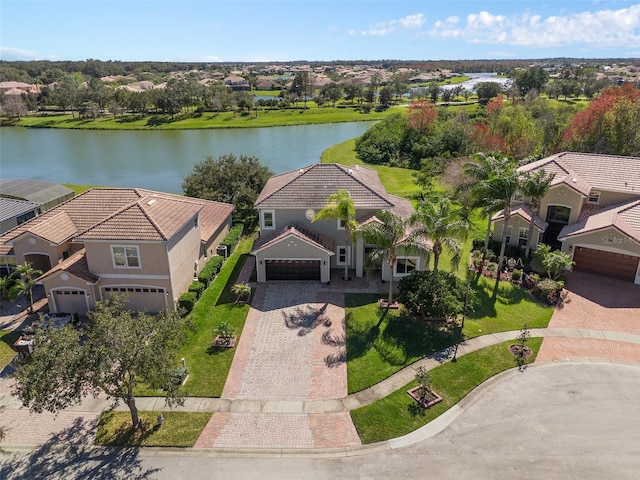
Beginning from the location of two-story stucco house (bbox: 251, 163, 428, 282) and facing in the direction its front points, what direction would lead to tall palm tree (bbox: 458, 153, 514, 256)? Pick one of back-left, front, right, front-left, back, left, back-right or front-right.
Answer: left

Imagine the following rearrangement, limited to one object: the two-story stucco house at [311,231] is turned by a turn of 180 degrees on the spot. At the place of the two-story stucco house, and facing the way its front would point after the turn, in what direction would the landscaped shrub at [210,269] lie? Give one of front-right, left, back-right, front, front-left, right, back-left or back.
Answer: left

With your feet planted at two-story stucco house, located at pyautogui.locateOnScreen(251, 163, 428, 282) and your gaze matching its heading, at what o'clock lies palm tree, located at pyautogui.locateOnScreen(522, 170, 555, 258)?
The palm tree is roughly at 9 o'clock from the two-story stucco house.

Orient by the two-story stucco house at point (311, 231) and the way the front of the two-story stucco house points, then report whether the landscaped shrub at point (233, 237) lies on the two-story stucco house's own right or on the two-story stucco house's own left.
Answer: on the two-story stucco house's own right

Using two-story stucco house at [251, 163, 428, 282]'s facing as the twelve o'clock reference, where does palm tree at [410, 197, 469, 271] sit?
The palm tree is roughly at 10 o'clock from the two-story stucco house.

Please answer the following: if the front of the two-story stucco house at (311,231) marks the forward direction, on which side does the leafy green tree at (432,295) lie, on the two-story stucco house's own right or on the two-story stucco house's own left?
on the two-story stucco house's own left

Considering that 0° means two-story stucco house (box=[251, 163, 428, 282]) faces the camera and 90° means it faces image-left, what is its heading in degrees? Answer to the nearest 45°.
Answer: approximately 0°

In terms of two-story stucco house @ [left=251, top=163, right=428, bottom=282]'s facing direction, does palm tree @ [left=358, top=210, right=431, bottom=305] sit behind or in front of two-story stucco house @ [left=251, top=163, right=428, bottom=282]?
in front

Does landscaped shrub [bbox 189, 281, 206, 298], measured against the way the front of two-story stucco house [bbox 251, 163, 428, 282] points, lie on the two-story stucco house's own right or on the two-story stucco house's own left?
on the two-story stucco house's own right

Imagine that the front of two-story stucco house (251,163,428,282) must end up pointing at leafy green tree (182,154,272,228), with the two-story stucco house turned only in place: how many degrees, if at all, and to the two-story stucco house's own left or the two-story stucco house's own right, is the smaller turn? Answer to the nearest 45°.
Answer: approximately 135° to the two-story stucco house's own right

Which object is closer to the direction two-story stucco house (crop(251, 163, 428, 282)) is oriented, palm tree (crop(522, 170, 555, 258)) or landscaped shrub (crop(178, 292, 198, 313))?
the landscaped shrub

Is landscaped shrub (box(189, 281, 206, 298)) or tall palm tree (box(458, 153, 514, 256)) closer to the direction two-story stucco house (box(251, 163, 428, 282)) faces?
the landscaped shrub

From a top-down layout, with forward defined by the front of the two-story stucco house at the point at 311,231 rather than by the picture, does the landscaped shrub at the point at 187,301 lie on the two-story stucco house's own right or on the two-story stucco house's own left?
on the two-story stucco house's own right

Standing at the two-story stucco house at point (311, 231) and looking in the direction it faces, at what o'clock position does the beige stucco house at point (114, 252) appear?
The beige stucco house is roughly at 2 o'clock from the two-story stucco house.

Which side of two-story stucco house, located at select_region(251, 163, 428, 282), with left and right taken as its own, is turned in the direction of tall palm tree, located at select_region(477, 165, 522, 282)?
left
